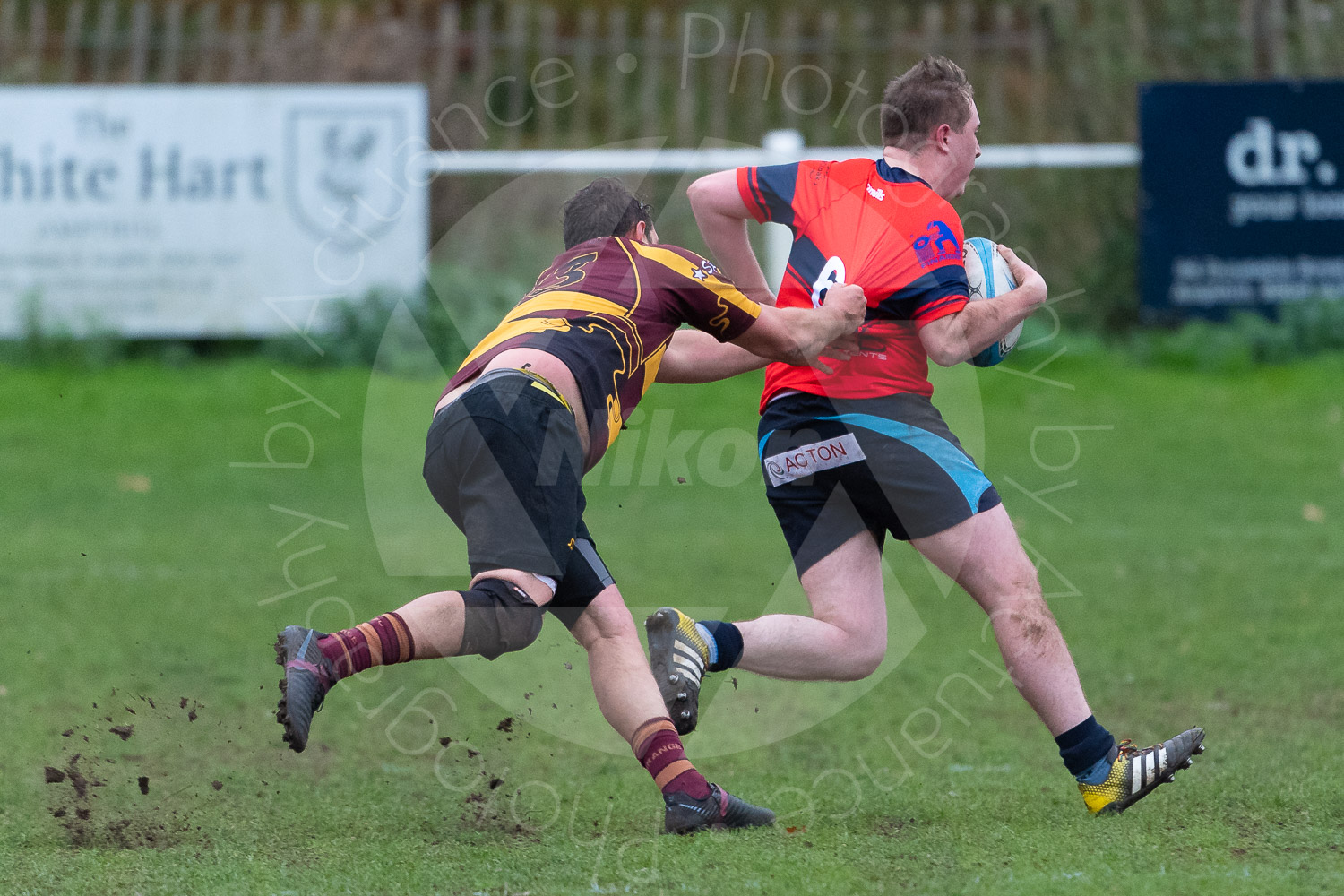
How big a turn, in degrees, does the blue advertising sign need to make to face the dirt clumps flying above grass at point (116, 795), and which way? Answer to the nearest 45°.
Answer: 0° — it already faces it

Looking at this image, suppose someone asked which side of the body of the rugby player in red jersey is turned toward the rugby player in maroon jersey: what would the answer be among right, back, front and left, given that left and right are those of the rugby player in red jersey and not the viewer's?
back

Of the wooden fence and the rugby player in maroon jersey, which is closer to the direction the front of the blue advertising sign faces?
the rugby player in maroon jersey

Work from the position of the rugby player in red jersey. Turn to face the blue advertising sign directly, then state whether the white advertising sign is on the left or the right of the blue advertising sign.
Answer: left

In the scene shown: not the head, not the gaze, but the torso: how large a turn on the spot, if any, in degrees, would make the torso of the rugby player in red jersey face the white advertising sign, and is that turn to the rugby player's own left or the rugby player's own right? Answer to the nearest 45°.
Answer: approximately 90° to the rugby player's own left

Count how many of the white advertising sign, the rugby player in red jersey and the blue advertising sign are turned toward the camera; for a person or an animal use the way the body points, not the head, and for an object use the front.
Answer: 2

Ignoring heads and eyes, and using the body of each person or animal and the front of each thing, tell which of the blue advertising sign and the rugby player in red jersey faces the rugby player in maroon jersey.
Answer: the blue advertising sign

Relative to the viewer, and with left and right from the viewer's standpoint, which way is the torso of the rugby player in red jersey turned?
facing away from the viewer and to the right of the viewer

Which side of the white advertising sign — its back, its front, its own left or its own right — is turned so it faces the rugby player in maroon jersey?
front

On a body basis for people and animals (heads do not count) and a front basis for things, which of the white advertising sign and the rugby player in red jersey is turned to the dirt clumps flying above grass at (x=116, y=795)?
the white advertising sign

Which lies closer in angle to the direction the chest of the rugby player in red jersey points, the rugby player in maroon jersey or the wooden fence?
the wooden fence

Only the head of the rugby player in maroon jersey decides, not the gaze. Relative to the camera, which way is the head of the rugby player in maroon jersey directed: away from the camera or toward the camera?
away from the camera

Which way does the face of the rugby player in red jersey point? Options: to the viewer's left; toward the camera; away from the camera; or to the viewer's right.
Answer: to the viewer's right

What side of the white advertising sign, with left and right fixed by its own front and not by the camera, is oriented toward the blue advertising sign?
left
